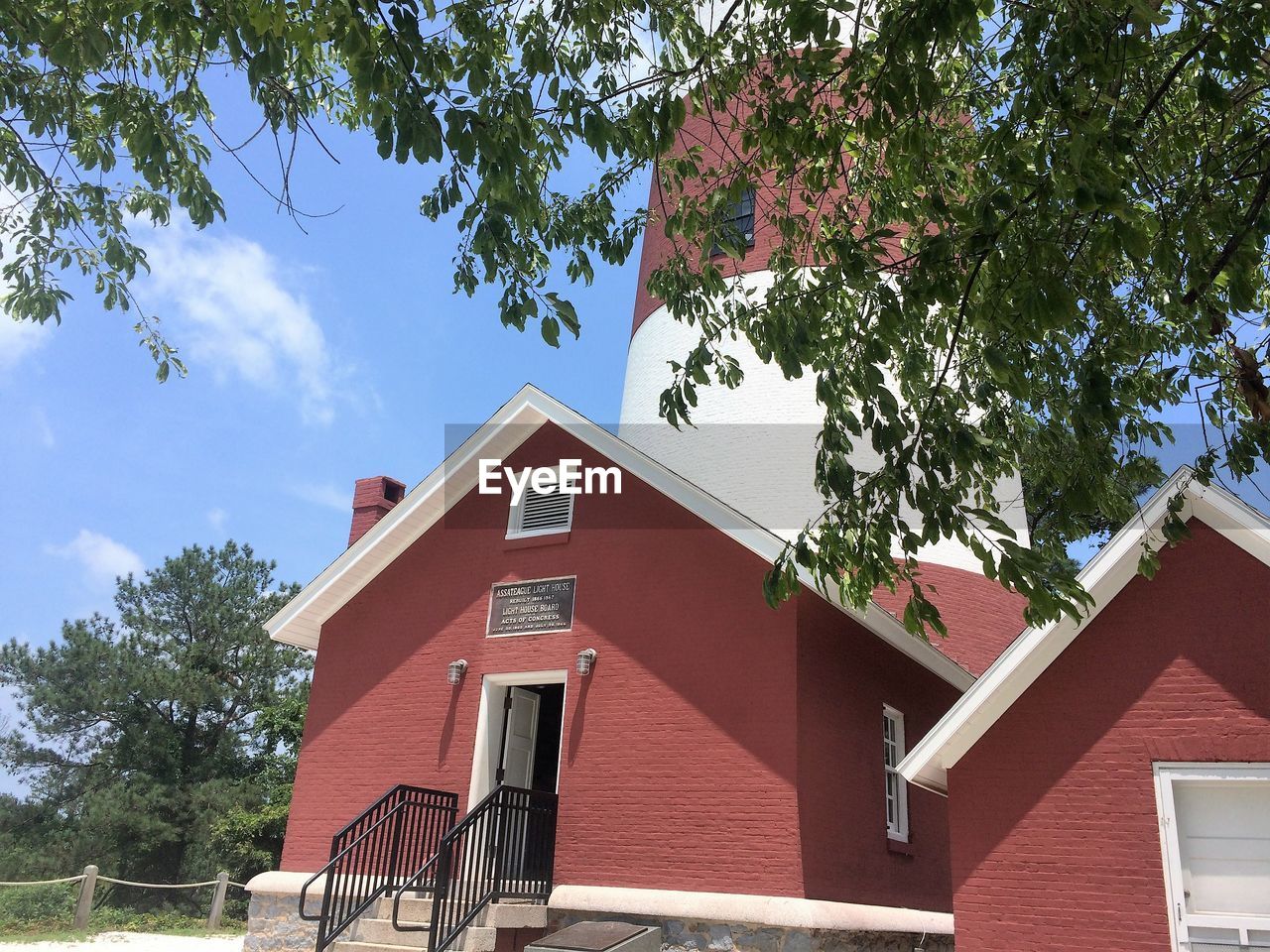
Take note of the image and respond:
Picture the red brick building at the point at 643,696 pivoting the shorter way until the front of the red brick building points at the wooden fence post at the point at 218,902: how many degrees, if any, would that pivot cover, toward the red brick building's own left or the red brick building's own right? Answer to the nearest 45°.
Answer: approximately 90° to the red brick building's own right

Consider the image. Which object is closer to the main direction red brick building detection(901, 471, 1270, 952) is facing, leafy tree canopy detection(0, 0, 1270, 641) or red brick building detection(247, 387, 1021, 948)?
the leafy tree canopy

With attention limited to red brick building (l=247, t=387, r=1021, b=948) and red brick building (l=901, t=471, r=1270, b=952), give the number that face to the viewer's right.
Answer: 0

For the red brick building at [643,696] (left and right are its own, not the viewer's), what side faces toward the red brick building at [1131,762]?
left

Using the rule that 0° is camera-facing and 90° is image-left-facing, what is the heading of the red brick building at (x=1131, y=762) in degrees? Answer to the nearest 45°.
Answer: approximately 0°

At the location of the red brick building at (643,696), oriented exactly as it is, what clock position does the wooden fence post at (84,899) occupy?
The wooden fence post is roughly at 3 o'clock from the red brick building.

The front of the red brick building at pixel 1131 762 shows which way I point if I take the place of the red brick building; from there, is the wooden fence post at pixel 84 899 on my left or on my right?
on my right

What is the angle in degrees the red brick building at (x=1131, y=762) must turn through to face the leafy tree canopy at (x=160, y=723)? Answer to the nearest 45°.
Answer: approximately 135° to its right

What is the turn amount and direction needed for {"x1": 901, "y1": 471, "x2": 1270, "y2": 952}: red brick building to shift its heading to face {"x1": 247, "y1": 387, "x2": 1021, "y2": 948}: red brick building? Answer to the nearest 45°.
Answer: approximately 90° to its right
